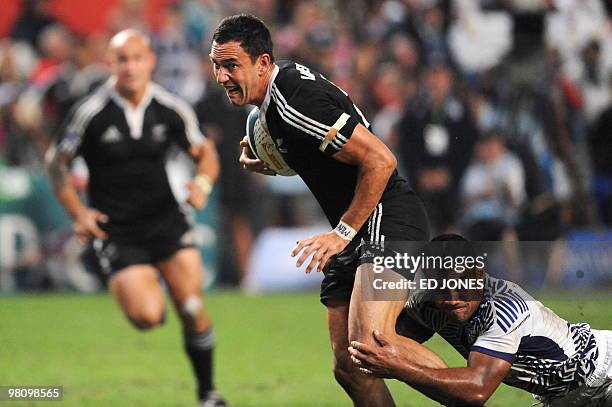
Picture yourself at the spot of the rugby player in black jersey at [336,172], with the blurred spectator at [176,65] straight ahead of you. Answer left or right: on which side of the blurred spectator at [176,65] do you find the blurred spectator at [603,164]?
right

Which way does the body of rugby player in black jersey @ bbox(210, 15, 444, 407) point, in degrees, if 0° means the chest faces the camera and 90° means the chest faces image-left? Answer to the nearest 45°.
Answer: approximately 90°

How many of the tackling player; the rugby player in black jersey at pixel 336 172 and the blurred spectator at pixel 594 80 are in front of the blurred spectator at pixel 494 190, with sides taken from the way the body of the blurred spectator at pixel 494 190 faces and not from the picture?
2

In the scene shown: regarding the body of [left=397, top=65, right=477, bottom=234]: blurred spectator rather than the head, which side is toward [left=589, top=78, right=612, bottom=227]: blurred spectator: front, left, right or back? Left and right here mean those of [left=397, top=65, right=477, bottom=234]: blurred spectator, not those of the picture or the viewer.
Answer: left

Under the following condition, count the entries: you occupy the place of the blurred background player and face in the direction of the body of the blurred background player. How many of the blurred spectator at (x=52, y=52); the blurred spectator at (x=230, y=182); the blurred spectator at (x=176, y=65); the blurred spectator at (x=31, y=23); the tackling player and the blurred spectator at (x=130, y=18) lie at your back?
5

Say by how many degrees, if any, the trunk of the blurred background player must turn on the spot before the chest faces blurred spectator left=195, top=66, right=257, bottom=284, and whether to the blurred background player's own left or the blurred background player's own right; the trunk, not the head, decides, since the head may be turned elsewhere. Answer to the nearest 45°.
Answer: approximately 180°

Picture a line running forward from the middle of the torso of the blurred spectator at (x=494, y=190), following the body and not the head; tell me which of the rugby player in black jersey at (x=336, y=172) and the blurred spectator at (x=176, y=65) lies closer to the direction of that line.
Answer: the rugby player in black jersey
